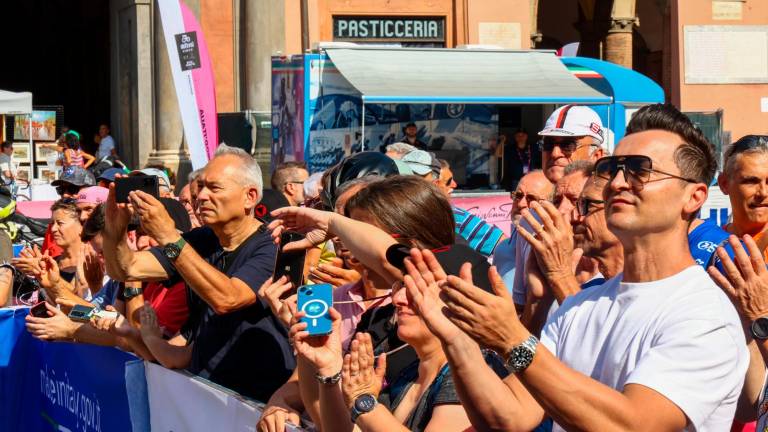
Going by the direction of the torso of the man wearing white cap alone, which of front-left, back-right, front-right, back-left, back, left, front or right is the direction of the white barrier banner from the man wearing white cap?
front

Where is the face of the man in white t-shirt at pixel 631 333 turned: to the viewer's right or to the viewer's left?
to the viewer's left

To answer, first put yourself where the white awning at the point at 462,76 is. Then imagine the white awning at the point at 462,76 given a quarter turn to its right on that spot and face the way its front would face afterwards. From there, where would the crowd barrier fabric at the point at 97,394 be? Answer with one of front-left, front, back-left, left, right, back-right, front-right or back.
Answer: left

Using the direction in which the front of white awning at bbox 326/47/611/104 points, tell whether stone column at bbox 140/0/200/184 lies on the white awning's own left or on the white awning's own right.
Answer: on the white awning's own right

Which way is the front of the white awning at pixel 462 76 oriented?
toward the camera

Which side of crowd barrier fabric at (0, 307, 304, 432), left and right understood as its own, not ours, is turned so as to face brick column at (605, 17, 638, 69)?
back

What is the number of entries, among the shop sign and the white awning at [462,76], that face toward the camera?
2

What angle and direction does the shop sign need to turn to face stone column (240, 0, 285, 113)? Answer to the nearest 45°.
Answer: approximately 45° to its right

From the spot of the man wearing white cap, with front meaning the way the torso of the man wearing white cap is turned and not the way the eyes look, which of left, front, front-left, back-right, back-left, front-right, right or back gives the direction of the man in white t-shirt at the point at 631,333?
front-left

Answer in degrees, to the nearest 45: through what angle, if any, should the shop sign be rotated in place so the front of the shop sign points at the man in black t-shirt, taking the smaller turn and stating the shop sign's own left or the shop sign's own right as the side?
0° — it already faces them

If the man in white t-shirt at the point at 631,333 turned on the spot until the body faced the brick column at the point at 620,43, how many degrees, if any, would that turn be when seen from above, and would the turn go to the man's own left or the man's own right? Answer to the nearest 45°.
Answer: approximately 135° to the man's own right

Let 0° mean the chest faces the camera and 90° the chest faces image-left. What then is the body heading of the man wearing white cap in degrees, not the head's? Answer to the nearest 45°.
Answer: approximately 45°

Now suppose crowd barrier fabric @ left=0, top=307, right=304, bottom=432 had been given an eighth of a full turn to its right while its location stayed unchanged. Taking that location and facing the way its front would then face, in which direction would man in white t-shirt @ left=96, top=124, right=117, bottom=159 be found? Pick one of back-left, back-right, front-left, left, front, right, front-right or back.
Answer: right

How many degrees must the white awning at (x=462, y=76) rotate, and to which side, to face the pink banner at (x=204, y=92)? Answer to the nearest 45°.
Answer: approximately 45° to its right

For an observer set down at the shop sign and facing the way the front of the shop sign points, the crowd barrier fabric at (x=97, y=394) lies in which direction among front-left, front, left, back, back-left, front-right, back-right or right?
front

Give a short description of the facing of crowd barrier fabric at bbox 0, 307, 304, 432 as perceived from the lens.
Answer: facing the viewer and to the left of the viewer

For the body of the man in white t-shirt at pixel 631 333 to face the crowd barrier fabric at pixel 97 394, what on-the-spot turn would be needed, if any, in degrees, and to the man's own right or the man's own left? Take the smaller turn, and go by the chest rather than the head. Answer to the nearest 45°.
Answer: approximately 90° to the man's own right
